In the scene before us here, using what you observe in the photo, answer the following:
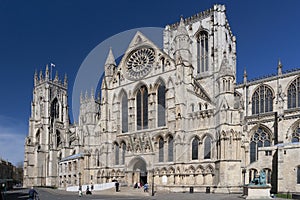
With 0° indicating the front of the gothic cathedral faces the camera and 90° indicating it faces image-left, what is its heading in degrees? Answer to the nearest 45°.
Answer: approximately 45°
